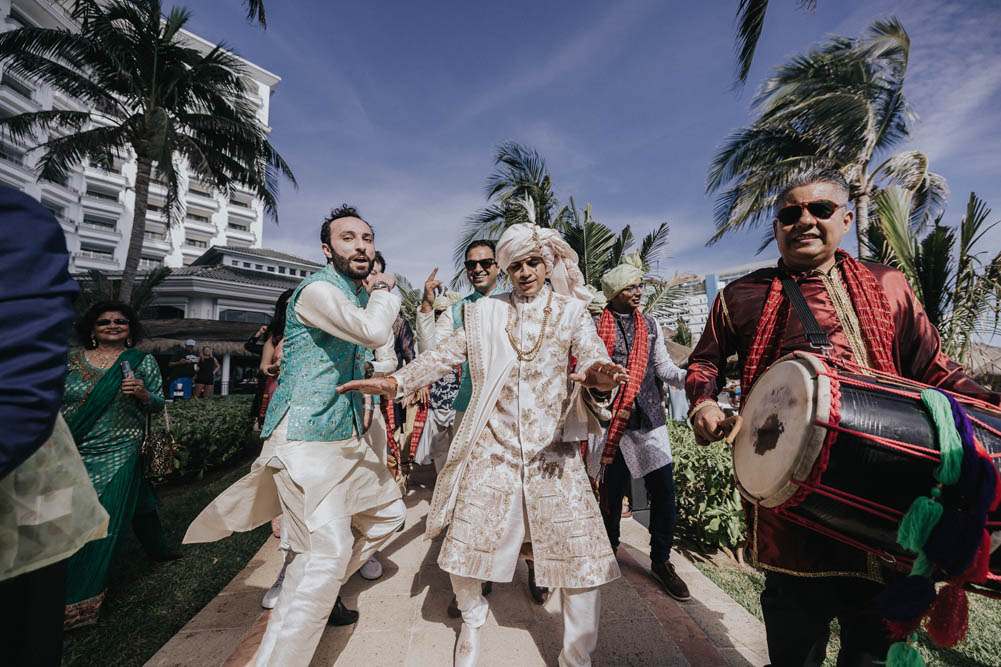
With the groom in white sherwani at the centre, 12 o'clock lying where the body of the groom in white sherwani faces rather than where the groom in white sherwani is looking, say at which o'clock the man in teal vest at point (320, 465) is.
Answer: The man in teal vest is roughly at 3 o'clock from the groom in white sherwani.

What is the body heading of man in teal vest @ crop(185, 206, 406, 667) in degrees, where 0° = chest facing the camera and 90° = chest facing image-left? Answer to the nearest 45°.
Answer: approximately 315°

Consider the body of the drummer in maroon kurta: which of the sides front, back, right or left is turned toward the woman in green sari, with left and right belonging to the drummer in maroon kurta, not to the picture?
right

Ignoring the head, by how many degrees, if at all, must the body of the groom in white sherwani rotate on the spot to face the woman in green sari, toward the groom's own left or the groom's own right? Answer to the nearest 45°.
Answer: approximately 90° to the groom's own right

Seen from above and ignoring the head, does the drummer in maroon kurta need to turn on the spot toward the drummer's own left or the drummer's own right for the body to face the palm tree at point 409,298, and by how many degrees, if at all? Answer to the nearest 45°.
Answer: approximately 135° to the drummer's own right

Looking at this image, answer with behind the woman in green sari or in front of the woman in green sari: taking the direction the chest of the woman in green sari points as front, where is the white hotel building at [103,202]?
behind

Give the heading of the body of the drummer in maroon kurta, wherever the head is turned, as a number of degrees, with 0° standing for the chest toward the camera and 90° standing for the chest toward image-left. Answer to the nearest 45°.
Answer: approximately 0°

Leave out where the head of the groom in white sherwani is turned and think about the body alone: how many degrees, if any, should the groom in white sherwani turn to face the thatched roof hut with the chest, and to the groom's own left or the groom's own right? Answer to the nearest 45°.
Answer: approximately 135° to the groom's own right

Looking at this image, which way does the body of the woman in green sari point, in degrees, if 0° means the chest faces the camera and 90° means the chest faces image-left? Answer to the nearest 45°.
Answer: approximately 0°

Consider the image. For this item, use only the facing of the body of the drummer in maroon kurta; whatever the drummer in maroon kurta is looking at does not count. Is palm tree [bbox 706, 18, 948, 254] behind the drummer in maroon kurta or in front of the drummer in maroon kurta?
behind
